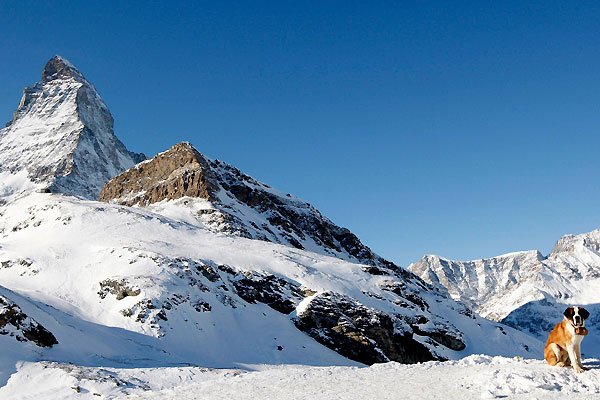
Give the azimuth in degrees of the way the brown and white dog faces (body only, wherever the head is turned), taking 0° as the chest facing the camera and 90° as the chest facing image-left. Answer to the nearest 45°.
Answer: approximately 315°
